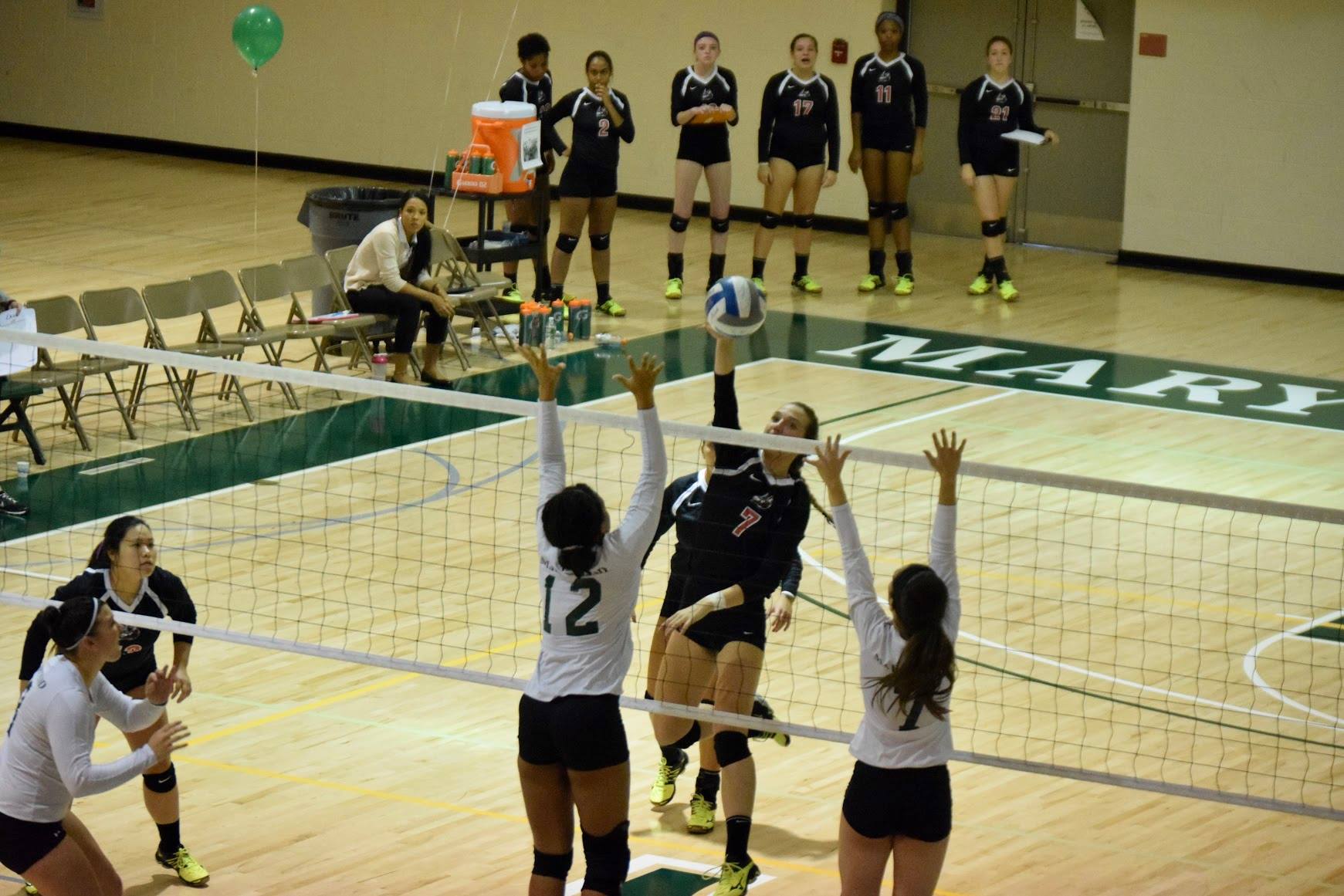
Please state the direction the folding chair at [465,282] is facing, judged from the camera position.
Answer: facing the viewer and to the right of the viewer

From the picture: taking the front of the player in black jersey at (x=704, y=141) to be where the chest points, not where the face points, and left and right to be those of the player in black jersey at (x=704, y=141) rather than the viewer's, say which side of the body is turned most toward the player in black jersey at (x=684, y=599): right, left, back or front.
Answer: front

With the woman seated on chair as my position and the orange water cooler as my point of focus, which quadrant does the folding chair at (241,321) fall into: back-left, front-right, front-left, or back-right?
back-left

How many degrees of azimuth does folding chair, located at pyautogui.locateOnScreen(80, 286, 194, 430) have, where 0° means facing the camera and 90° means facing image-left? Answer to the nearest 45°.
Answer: approximately 315°

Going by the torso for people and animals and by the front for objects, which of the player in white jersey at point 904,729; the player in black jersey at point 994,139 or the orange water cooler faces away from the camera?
the player in white jersey

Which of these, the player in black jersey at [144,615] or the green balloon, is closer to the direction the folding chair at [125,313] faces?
the player in black jersey

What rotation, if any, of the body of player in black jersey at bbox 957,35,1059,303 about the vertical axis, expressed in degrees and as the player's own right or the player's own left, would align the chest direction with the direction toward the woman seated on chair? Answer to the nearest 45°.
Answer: approximately 45° to the player's own right

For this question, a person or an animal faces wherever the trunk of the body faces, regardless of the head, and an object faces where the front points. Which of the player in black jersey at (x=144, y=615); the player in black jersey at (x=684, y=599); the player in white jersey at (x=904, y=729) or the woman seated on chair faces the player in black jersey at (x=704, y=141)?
the player in white jersey

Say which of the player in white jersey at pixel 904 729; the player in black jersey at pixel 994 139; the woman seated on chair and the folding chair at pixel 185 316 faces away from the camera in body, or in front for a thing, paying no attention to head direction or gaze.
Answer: the player in white jersey

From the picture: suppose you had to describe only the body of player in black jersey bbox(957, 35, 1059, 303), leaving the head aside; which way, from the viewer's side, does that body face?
toward the camera

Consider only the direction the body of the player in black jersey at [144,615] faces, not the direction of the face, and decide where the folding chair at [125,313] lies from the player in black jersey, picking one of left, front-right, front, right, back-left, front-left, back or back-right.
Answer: back-left

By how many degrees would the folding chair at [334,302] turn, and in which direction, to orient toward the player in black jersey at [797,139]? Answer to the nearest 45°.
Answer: approximately 90° to its left

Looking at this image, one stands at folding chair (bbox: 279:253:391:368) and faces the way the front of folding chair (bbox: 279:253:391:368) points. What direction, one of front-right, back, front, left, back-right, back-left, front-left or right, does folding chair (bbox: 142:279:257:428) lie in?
right
